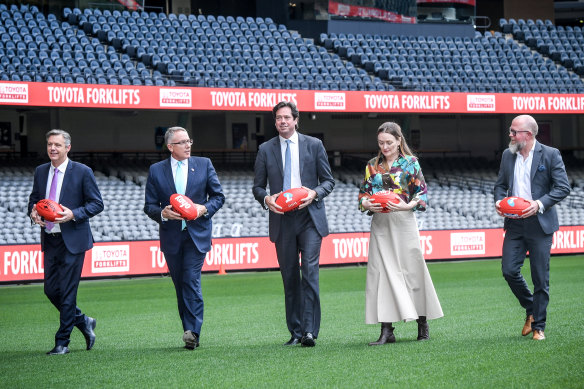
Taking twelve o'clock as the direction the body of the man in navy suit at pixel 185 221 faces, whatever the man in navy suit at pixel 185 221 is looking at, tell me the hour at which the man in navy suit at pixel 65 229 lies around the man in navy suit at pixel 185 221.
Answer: the man in navy suit at pixel 65 229 is roughly at 3 o'clock from the man in navy suit at pixel 185 221.

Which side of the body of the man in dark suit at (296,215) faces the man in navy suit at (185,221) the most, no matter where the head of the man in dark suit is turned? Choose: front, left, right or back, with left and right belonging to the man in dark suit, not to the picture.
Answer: right

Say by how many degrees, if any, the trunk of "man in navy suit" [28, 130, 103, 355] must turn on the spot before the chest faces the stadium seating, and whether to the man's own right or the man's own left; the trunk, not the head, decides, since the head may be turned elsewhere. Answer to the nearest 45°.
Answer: approximately 135° to the man's own right

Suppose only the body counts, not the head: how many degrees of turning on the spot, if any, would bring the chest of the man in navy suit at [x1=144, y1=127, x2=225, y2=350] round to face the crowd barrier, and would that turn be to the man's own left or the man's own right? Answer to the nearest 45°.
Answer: approximately 180°

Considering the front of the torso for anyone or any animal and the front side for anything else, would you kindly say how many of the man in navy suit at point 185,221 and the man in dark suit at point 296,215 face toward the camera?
2

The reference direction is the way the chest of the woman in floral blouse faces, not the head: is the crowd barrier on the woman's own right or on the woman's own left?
on the woman's own right

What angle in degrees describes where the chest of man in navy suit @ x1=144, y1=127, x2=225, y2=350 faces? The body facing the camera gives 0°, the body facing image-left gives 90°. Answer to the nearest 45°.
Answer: approximately 0°

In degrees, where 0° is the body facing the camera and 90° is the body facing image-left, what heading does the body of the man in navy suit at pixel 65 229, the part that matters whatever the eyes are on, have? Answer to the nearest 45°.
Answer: approximately 45°

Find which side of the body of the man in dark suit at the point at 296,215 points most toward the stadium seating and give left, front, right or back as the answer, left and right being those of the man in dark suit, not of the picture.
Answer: back

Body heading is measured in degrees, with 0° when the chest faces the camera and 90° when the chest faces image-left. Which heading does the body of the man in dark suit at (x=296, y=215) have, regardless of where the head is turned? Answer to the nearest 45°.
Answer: approximately 0°

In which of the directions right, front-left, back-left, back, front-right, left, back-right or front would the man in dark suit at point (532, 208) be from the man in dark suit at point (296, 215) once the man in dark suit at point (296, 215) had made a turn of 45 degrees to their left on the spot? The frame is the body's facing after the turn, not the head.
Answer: front-left

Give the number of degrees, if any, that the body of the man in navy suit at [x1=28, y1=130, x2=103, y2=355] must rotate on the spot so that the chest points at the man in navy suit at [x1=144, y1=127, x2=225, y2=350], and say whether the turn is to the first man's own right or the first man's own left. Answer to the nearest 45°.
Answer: approximately 135° to the first man's own left

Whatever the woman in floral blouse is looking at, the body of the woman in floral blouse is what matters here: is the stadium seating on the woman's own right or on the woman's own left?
on the woman's own right

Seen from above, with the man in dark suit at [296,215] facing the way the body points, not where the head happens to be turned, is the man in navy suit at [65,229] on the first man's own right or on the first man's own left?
on the first man's own right
